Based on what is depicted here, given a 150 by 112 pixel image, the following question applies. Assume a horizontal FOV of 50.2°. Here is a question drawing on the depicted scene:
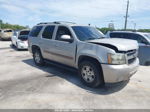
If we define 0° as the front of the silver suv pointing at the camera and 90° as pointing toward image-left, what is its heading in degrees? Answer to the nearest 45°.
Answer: approximately 315°
